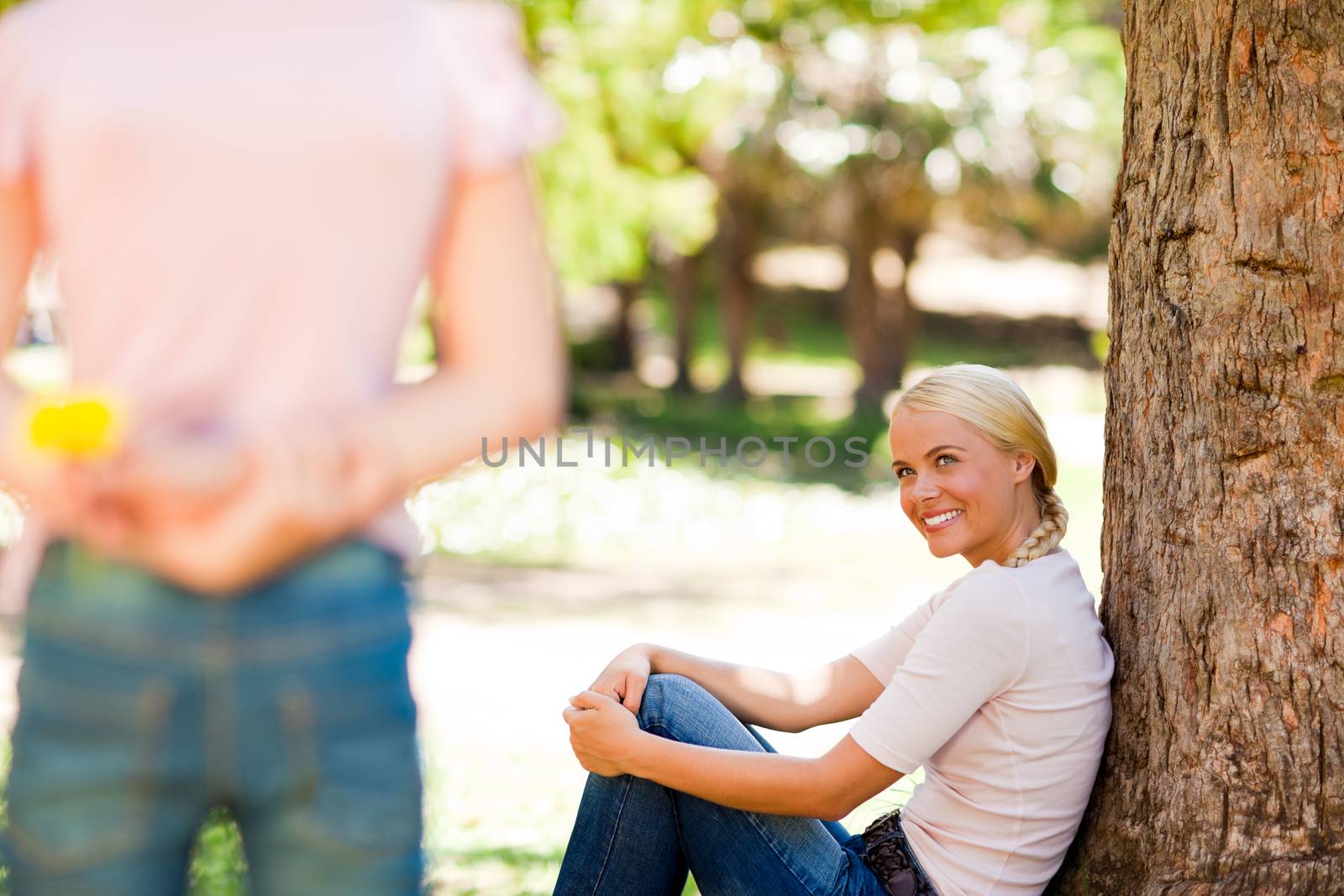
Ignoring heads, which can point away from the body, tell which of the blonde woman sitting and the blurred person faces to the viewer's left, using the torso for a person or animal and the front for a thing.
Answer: the blonde woman sitting

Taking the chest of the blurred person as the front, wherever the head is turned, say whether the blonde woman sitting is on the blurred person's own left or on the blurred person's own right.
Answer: on the blurred person's own right

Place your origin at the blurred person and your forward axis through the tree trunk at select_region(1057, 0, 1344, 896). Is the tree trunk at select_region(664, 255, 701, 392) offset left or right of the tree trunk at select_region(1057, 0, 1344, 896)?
left

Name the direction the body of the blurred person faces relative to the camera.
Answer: away from the camera

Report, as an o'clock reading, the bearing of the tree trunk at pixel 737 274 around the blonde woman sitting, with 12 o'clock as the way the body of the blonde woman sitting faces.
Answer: The tree trunk is roughly at 3 o'clock from the blonde woman sitting.

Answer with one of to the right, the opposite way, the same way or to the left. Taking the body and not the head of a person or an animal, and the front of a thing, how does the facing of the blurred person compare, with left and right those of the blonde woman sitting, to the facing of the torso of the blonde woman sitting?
to the right

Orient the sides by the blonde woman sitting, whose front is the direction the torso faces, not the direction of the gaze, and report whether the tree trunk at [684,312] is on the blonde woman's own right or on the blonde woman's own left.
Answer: on the blonde woman's own right

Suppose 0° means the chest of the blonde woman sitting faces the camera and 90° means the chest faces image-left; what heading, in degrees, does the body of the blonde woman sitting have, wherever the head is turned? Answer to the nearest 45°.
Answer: approximately 90°

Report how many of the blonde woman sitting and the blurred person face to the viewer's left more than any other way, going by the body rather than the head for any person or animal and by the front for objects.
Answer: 1
